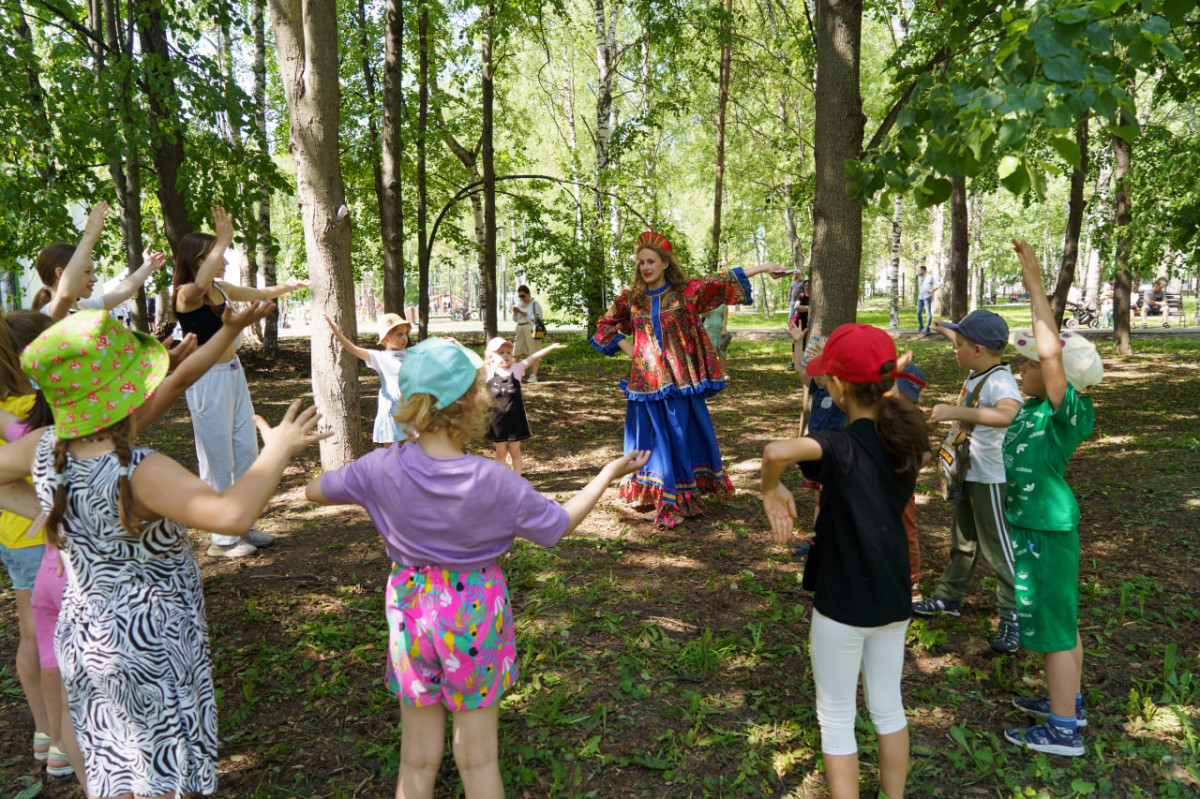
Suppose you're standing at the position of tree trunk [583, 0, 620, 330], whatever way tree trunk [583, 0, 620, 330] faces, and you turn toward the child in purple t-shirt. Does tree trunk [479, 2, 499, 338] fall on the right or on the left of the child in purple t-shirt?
right

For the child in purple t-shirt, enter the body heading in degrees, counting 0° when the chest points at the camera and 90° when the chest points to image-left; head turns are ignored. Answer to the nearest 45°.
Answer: approximately 180°

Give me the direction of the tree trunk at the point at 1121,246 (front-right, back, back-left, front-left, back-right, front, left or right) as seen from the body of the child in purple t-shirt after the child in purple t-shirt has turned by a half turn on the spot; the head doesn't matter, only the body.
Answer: back-left

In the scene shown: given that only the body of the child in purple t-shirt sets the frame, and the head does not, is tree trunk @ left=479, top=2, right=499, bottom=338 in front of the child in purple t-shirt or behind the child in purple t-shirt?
in front

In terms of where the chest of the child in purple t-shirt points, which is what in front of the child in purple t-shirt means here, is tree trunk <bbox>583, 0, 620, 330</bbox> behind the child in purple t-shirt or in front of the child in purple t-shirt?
in front

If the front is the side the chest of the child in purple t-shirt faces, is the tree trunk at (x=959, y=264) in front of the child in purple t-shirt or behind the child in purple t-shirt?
in front

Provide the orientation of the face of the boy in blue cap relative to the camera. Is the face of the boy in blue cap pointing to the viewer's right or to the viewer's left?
to the viewer's left

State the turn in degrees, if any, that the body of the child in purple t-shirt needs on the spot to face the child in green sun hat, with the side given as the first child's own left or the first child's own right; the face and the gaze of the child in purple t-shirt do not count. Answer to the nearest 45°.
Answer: approximately 90° to the first child's own left

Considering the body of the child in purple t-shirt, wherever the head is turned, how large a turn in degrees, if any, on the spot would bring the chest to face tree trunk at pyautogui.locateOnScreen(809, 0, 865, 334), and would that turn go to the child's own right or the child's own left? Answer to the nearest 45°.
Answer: approximately 45° to the child's own right

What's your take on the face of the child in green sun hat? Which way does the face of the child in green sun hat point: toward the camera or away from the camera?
away from the camera

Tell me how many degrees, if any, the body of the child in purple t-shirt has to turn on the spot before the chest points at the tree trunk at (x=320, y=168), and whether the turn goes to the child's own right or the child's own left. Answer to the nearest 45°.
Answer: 0° — they already face it

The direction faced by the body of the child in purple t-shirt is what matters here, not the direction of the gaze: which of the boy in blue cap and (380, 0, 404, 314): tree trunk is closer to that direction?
the tree trunk

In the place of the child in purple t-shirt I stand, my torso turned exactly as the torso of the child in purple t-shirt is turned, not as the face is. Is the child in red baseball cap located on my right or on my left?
on my right
